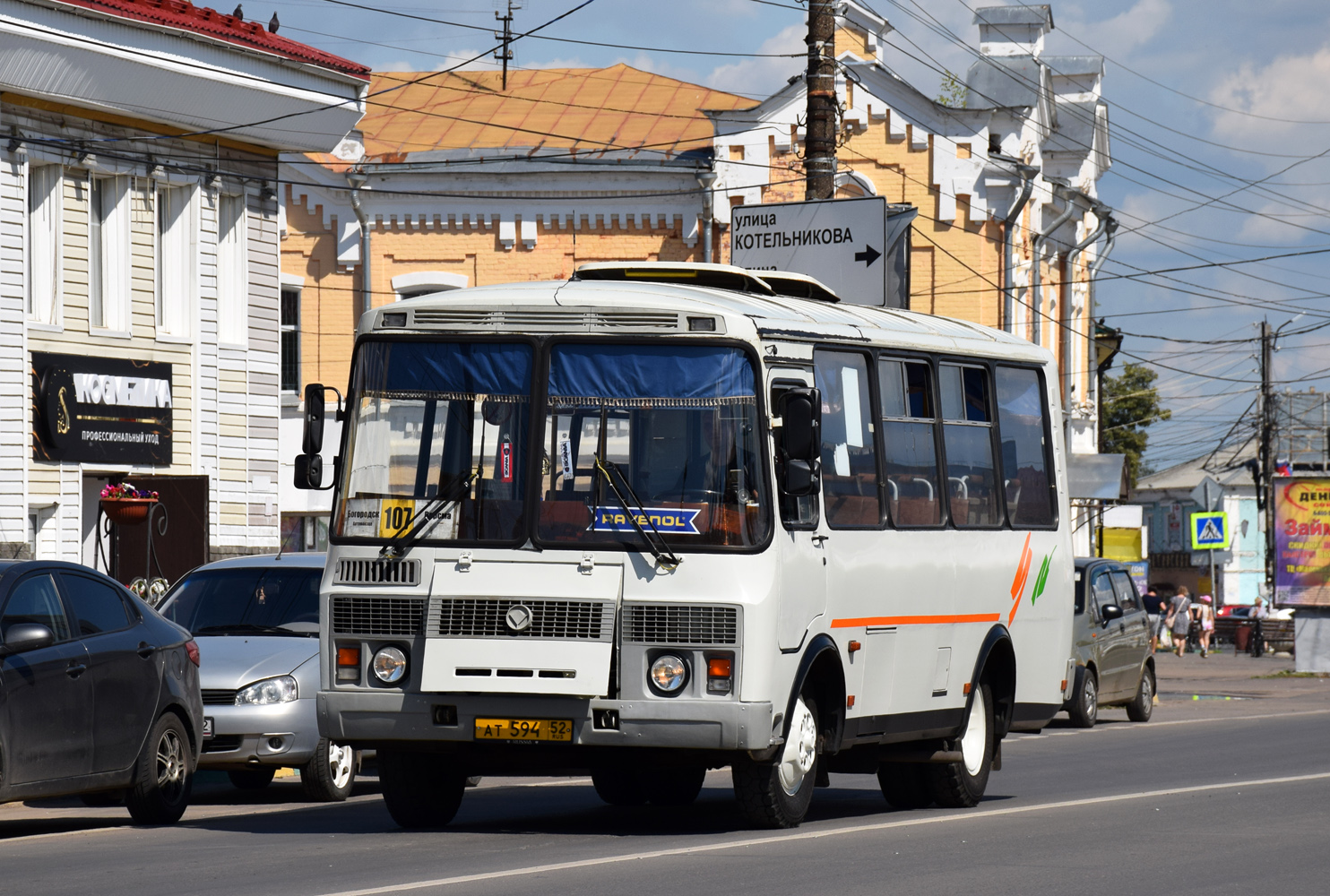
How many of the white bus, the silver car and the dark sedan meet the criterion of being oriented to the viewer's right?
0

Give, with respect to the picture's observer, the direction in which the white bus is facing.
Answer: facing the viewer and to the left of the viewer

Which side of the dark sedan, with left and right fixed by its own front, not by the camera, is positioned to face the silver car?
back

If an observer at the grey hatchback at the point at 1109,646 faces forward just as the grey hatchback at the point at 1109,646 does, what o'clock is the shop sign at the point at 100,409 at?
The shop sign is roughly at 1 o'clock from the grey hatchback.

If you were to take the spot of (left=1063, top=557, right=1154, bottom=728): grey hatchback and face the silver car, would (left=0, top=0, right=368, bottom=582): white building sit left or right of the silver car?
right

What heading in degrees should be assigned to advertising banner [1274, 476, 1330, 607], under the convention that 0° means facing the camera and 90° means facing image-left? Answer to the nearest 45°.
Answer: approximately 0°

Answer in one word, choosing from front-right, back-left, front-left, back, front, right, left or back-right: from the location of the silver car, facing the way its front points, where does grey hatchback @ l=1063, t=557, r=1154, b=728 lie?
back

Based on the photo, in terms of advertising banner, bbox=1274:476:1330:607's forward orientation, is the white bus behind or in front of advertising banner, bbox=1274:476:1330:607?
in front

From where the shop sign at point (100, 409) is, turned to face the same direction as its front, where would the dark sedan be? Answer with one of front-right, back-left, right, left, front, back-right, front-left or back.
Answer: front-right

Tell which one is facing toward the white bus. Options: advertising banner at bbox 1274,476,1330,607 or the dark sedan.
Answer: the advertising banner

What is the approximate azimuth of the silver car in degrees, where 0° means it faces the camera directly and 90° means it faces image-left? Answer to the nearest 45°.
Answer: approximately 45°
